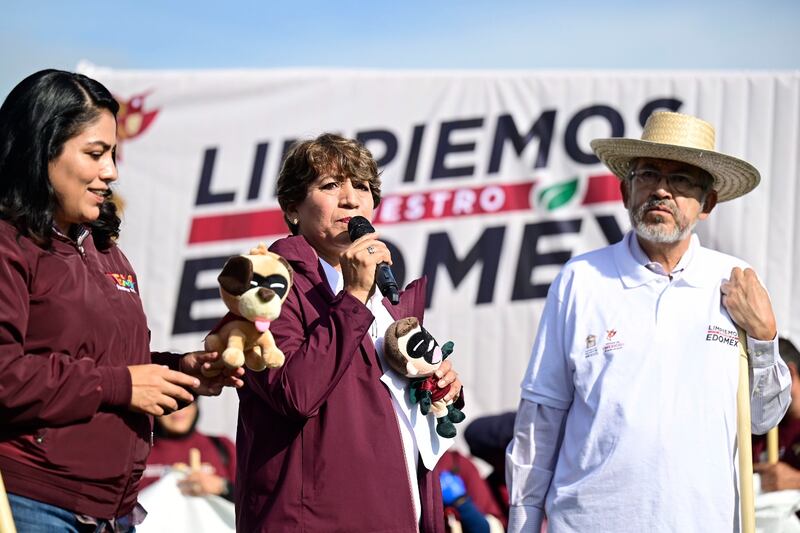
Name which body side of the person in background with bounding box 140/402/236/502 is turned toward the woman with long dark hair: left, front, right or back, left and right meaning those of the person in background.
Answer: front

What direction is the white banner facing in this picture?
toward the camera

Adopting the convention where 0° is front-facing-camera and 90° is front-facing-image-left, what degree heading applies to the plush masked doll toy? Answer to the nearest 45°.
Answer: approximately 315°

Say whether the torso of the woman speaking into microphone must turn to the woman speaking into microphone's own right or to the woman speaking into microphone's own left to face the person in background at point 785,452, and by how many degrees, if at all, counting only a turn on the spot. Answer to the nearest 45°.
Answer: approximately 90° to the woman speaking into microphone's own left

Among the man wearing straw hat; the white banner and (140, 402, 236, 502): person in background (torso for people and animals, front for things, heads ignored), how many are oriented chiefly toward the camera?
3

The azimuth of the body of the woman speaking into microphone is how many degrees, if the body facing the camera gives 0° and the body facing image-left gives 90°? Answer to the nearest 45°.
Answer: approximately 315°

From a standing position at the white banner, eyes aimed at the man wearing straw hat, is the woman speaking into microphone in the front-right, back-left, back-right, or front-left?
front-right

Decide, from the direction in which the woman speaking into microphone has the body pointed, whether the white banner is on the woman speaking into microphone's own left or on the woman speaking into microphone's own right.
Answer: on the woman speaking into microphone's own left

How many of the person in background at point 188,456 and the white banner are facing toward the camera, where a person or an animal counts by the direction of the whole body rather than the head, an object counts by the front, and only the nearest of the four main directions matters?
2

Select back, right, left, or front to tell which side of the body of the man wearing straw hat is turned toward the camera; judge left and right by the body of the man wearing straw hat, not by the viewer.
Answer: front
